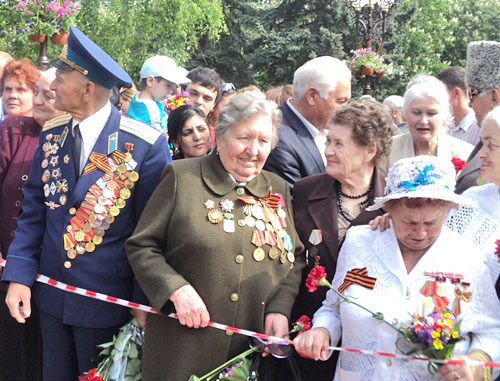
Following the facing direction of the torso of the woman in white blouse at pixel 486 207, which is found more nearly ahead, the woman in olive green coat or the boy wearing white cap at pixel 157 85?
the woman in olive green coat

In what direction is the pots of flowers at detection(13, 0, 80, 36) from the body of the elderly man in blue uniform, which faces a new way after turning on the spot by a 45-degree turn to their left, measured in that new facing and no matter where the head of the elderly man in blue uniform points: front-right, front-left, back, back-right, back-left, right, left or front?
back

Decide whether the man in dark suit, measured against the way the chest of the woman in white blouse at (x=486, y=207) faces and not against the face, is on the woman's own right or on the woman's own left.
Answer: on the woman's own right

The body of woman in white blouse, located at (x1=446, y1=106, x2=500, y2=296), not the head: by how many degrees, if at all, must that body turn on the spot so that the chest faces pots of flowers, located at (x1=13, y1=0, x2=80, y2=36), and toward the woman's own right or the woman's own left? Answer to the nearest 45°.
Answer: approximately 90° to the woman's own right

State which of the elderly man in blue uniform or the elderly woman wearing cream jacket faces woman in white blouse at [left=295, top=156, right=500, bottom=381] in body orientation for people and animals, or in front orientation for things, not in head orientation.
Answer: the elderly woman wearing cream jacket

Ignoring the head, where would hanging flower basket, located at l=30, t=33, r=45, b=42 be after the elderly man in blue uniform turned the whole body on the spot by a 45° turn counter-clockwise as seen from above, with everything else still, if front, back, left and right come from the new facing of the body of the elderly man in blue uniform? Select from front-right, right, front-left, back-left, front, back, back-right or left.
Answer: back

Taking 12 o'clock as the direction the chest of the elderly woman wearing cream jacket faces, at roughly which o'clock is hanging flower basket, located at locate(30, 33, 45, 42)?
The hanging flower basket is roughly at 4 o'clock from the elderly woman wearing cream jacket.

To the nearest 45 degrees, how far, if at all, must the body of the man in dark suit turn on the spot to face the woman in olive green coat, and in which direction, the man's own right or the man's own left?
approximately 90° to the man's own right

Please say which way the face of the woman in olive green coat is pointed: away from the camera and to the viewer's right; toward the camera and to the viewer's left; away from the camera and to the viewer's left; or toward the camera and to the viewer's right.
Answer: toward the camera and to the viewer's right

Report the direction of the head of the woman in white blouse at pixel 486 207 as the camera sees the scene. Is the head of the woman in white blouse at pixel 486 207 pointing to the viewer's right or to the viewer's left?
to the viewer's left
